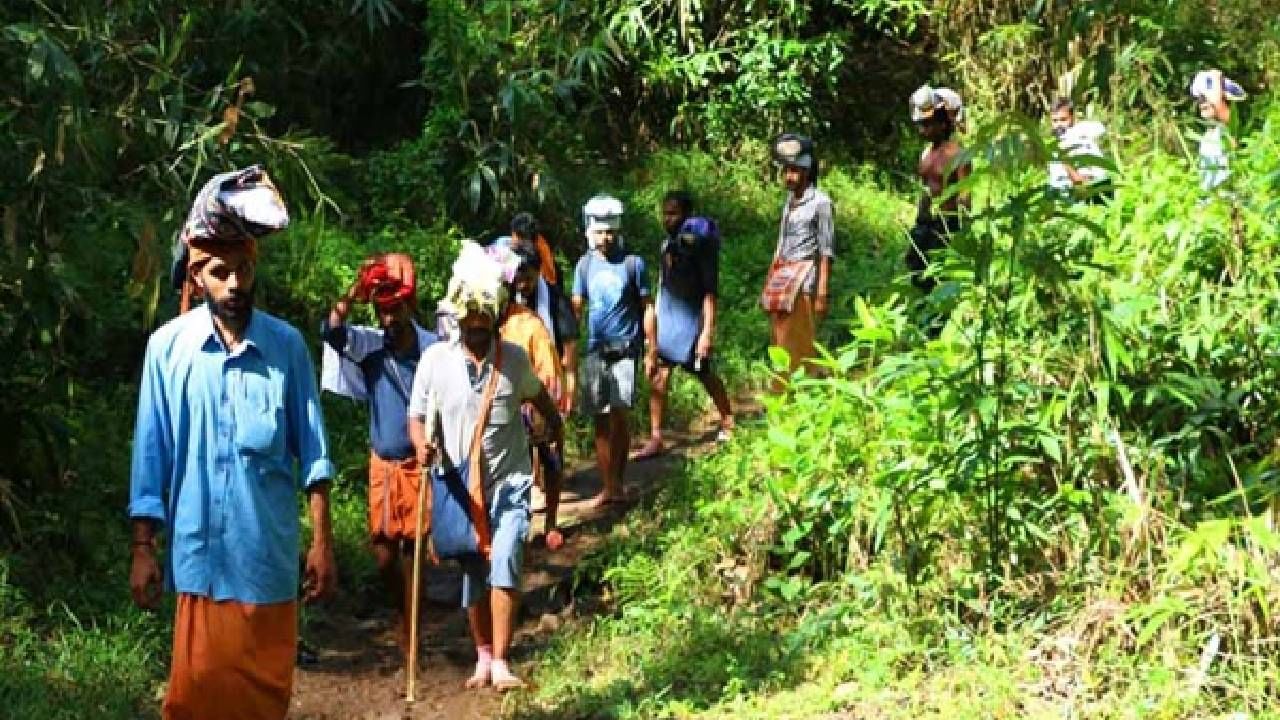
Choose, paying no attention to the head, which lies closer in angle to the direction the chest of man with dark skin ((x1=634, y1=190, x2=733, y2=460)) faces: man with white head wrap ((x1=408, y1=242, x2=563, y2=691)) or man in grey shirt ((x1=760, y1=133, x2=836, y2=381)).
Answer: the man with white head wrap

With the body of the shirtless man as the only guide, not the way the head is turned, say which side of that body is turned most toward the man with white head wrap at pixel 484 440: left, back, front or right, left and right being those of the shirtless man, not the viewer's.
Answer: front

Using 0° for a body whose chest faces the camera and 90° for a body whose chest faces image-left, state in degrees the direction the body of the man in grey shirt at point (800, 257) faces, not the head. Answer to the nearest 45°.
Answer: approximately 45°

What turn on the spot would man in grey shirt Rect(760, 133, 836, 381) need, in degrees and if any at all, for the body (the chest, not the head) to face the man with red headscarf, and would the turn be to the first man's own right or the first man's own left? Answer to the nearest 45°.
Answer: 0° — they already face them

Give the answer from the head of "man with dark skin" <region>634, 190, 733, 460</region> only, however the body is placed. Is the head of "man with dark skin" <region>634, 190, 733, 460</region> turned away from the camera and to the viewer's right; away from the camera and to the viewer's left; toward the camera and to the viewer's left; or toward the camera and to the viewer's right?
toward the camera and to the viewer's left

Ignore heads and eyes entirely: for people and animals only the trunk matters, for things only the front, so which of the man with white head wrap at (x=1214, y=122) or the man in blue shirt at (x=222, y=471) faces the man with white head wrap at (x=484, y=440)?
the man with white head wrap at (x=1214, y=122)

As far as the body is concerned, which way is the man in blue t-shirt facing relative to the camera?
toward the camera

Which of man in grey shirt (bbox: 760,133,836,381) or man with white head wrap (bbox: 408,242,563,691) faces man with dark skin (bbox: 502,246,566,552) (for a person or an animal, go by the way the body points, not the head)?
the man in grey shirt

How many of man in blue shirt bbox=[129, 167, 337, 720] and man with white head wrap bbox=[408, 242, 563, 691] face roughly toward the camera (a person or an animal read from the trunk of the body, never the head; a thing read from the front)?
2

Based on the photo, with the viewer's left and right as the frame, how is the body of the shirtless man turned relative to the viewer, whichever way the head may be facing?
facing the viewer and to the left of the viewer
